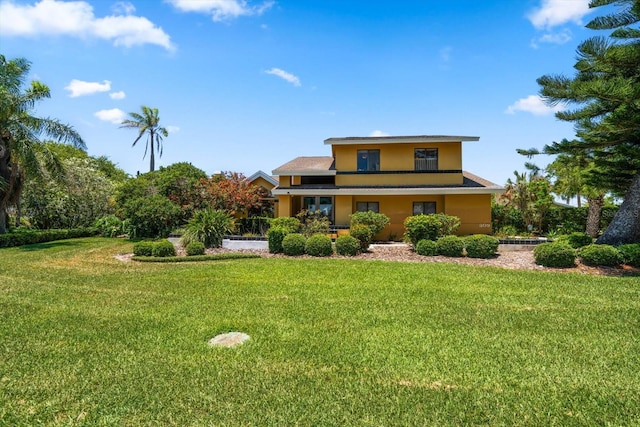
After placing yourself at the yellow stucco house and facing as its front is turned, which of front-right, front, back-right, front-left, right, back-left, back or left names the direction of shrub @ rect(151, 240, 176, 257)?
front-right

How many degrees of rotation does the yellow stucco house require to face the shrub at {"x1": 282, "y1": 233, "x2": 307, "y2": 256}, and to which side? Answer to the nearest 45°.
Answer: approximately 45° to its right

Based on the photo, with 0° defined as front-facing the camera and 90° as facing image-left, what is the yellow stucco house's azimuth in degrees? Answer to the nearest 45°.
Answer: approximately 0°

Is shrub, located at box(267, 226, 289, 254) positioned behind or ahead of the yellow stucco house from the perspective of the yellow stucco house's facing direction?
ahead

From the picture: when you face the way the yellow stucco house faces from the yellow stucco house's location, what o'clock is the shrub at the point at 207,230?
The shrub is roughly at 2 o'clock from the yellow stucco house.

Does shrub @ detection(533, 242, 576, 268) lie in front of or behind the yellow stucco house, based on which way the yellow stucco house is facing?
in front

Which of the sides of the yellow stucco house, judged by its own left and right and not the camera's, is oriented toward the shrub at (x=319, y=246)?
front

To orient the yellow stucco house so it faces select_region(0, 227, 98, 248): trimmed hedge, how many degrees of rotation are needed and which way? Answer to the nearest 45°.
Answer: approximately 90° to its right

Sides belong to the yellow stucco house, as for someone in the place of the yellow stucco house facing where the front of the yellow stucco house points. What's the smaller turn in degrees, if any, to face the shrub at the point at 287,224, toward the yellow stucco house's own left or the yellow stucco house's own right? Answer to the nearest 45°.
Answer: approximately 45° to the yellow stucco house's own right

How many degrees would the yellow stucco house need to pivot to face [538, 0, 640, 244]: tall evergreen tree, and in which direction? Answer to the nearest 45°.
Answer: approximately 45° to its left

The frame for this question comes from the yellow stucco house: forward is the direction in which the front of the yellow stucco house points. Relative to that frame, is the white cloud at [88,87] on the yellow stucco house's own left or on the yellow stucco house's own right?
on the yellow stucco house's own right

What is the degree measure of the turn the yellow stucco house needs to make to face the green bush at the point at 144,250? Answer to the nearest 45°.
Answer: approximately 45° to its right

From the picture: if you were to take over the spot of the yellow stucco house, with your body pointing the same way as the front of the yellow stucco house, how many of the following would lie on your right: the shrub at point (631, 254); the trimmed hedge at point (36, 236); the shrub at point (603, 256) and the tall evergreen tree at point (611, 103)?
1
